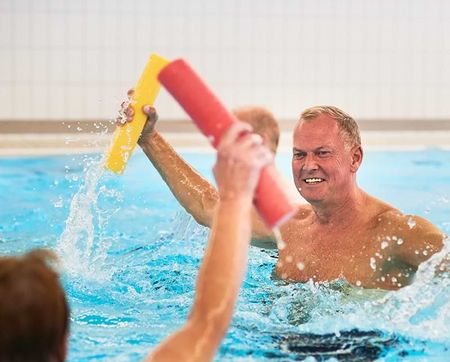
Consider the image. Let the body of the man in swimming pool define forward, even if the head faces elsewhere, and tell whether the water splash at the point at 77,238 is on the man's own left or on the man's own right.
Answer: on the man's own right

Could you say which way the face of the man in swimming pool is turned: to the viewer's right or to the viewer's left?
to the viewer's left

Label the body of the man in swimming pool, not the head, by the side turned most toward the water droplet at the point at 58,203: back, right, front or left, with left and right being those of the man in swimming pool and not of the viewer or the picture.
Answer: right
